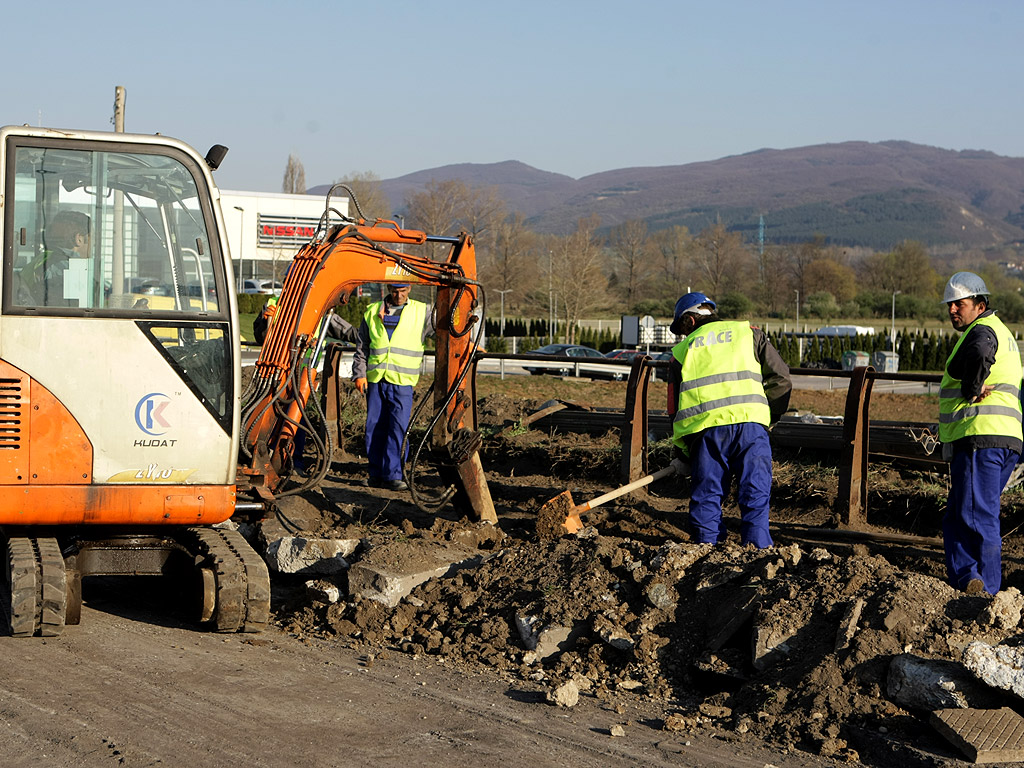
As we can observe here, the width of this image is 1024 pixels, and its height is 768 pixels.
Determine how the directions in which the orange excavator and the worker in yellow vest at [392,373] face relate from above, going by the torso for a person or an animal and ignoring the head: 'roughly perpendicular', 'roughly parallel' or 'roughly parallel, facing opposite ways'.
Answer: roughly perpendicular

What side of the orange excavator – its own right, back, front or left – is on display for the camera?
right

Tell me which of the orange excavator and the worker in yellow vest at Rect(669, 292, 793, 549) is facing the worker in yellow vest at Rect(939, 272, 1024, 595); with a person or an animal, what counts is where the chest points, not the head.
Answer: the orange excavator

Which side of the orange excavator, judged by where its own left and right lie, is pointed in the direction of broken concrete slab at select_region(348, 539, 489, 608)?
front

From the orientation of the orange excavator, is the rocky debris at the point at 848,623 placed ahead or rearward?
ahead

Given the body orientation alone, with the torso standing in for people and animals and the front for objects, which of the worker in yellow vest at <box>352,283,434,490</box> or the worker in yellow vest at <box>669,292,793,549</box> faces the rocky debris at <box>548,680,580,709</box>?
the worker in yellow vest at <box>352,283,434,490</box>

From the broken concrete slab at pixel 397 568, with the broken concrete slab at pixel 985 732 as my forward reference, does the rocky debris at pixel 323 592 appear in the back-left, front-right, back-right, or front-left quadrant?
back-right

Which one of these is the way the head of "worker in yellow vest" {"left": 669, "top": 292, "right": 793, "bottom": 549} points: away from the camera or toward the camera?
away from the camera

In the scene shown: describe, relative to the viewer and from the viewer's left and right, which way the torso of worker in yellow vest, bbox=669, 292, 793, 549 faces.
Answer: facing away from the viewer and to the left of the viewer

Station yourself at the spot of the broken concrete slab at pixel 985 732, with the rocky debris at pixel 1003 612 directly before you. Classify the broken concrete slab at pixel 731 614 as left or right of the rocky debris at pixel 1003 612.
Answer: left

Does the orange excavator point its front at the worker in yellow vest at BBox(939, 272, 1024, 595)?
yes

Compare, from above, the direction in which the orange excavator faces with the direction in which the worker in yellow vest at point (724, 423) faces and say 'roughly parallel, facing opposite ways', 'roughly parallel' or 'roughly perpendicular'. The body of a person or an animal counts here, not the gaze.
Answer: roughly perpendicular

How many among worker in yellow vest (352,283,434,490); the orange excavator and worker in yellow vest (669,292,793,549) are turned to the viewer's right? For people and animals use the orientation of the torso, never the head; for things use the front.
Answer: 1
